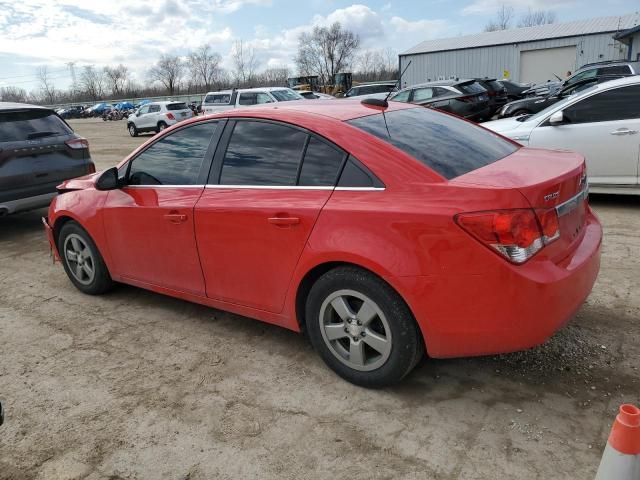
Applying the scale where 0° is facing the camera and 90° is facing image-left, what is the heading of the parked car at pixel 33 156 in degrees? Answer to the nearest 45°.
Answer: approximately 135°

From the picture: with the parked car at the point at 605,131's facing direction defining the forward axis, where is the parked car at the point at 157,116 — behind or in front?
in front

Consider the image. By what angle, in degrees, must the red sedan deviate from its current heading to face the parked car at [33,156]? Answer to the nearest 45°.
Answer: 0° — it already faces it

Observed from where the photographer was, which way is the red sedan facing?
facing away from the viewer and to the left of the viewer

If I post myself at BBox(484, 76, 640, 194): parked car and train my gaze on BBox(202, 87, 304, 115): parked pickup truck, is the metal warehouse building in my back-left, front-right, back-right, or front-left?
front-right

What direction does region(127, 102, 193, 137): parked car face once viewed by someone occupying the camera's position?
facing away from the viewer and to the left of the viewer

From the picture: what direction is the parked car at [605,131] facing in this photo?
to the viewer's left

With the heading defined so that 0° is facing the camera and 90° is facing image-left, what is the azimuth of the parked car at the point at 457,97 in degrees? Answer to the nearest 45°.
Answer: approximately 135°

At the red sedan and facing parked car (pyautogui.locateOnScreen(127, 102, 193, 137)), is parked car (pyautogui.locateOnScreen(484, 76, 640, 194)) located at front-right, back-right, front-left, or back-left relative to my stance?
front-right

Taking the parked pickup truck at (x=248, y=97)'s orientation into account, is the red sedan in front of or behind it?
in front

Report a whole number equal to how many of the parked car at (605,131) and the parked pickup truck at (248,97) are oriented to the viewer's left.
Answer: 1

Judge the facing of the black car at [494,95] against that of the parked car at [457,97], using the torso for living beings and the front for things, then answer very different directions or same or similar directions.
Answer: same or similar directions

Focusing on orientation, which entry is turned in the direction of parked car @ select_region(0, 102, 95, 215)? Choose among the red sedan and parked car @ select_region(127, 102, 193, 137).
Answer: the red sedan

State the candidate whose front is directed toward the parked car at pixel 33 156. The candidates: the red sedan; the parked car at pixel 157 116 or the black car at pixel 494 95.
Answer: the red sedan

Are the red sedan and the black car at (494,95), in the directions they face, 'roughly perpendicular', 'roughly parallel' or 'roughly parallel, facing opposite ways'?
roughly parallel
